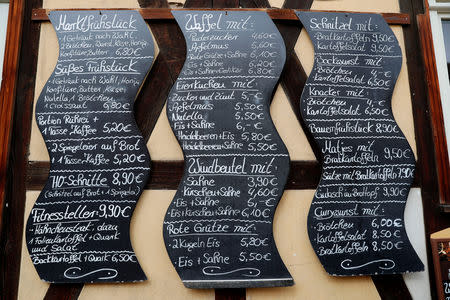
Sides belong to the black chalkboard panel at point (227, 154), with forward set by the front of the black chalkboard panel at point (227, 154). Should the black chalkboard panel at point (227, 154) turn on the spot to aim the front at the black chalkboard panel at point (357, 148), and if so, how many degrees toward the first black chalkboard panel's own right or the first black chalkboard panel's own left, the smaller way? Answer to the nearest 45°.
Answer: approximately 90° to the first black chalkboard panel's own left

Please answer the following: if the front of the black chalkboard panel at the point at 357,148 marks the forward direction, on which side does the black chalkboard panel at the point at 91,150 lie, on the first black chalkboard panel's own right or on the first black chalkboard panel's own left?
on the first black chalkboard panel's own right

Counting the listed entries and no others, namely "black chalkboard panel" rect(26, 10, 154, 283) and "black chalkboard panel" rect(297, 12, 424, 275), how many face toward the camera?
2

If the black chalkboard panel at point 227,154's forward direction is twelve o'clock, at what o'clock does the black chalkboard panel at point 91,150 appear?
the black chalkboard panel at point 91,150 is roughly at 3 o'clock from the black chalkboard panel at point 227,154.

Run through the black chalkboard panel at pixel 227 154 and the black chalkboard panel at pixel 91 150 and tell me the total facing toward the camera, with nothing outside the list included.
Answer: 2

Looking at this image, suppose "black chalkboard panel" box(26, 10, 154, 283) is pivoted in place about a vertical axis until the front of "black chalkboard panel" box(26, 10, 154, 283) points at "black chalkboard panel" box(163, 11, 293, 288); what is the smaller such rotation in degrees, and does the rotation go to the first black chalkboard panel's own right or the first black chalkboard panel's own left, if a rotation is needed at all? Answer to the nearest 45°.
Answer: approximately 90° to the first black chalkboard panel's own left

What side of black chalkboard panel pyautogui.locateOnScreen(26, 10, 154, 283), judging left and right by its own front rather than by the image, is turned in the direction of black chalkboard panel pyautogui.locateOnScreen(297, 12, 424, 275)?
left

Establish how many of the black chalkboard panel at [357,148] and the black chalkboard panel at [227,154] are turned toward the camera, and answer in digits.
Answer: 2

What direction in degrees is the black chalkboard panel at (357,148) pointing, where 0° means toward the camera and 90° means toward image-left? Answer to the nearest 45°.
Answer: approximately 0°

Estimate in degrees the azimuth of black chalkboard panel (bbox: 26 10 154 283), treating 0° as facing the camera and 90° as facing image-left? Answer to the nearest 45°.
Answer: approximately 0°
